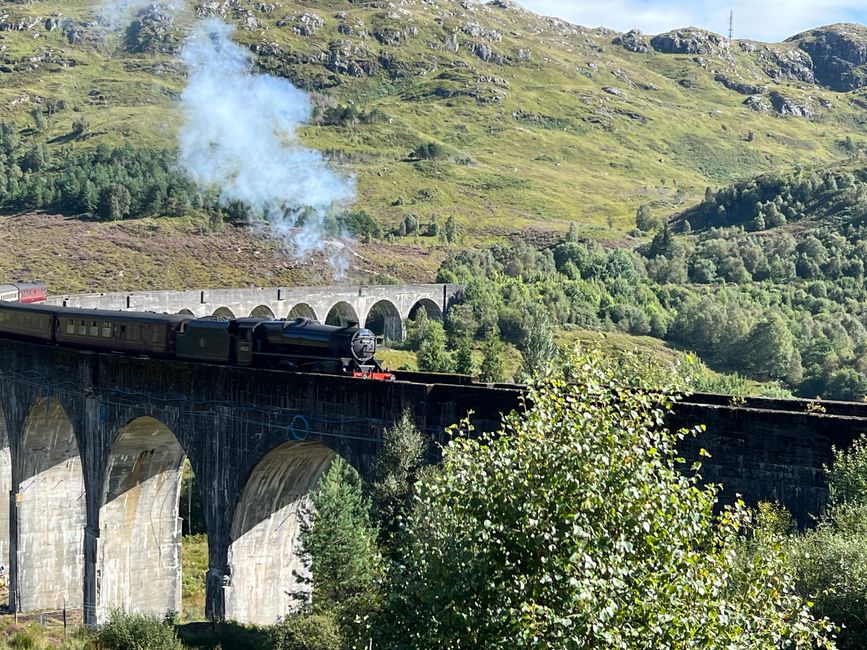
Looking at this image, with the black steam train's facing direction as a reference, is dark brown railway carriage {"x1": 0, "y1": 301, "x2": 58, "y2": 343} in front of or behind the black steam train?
behind

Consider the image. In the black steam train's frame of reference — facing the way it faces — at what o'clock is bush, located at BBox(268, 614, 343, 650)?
The bush is roughly at 1 o'clock from the black steam train.

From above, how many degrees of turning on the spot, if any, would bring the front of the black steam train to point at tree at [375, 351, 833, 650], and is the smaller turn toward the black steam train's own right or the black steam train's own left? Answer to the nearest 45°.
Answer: approximately 45° to the black steam train's own right

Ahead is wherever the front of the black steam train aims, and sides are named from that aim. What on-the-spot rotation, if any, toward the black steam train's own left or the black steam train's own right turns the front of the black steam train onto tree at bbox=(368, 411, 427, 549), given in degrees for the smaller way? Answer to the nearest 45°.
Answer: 0° — it already faces it

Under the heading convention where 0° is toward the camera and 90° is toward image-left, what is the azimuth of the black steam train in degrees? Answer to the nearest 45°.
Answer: approximately 315°
